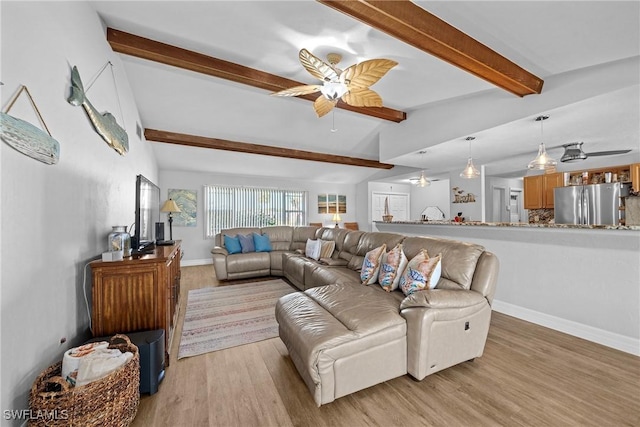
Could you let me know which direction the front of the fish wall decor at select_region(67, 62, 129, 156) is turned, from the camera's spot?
facing to the right of the viewer

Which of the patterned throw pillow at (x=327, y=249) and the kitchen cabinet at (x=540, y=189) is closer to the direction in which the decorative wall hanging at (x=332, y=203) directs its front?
the patterned throw pillow

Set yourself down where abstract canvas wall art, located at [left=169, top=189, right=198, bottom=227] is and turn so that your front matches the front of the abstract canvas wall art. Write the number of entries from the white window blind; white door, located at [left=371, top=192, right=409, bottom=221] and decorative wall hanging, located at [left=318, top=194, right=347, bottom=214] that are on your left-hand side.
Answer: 3

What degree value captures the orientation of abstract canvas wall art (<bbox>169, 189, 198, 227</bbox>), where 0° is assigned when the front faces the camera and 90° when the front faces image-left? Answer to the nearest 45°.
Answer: approximately 0°

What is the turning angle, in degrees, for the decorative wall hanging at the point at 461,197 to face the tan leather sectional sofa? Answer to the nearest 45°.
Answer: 0° — it already faces it

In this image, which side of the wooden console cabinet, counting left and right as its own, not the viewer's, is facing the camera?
right

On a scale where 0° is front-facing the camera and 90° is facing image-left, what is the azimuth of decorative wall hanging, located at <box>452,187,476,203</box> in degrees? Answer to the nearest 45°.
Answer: approximately 0°

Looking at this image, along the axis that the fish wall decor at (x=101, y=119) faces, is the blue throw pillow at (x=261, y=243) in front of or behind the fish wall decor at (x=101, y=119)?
in front

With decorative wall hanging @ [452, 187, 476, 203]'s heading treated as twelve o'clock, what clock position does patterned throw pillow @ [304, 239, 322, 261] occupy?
The patterned throw pillow is roughly at 1 o'clock from the decorative wall hanging.

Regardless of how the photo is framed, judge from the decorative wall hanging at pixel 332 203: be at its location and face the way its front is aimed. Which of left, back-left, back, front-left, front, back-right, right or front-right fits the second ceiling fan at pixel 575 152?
front-left

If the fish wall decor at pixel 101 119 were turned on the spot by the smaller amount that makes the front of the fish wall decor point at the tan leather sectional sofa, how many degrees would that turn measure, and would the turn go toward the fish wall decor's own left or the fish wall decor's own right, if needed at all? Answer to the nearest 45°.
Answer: approximately 45° to the fish wall decor's own right

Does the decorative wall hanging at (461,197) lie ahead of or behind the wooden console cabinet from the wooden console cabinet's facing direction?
ahead
